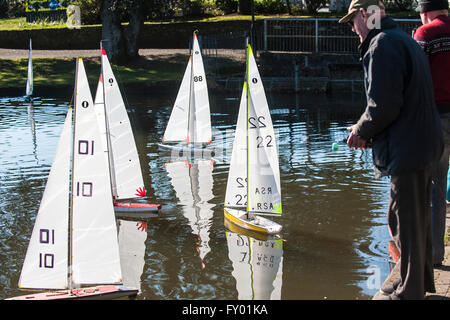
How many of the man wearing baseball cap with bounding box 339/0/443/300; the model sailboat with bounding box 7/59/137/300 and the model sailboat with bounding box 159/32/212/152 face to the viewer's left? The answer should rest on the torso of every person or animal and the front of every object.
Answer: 3

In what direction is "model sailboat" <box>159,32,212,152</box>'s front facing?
to the viewer's left

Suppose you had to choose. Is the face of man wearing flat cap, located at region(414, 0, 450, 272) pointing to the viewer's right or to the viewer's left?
to the viewer's left

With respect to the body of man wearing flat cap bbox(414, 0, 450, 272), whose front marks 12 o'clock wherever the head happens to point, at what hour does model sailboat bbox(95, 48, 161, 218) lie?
The model sailboat is roughly at 12 o'clock from the man wearing flat cap.

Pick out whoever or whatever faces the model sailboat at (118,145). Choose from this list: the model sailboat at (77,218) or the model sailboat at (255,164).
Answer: the model sailboat at (255,164)

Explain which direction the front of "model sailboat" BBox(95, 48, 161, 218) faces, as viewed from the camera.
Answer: facing to the left of the viewer

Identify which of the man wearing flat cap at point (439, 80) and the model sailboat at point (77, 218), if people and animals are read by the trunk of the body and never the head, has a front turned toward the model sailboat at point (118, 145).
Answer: the man wearing flat cap

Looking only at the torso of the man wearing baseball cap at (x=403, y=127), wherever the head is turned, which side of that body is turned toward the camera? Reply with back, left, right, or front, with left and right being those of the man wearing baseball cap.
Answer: left

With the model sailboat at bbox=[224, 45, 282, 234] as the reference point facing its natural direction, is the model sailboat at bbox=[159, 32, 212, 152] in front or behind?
in front

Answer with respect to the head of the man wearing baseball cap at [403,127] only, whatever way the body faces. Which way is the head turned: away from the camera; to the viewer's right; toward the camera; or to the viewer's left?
to the viewer's left

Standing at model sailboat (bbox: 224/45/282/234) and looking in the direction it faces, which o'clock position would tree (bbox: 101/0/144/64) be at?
The tree is roughly at 1 o'clock from the model sailboat.
